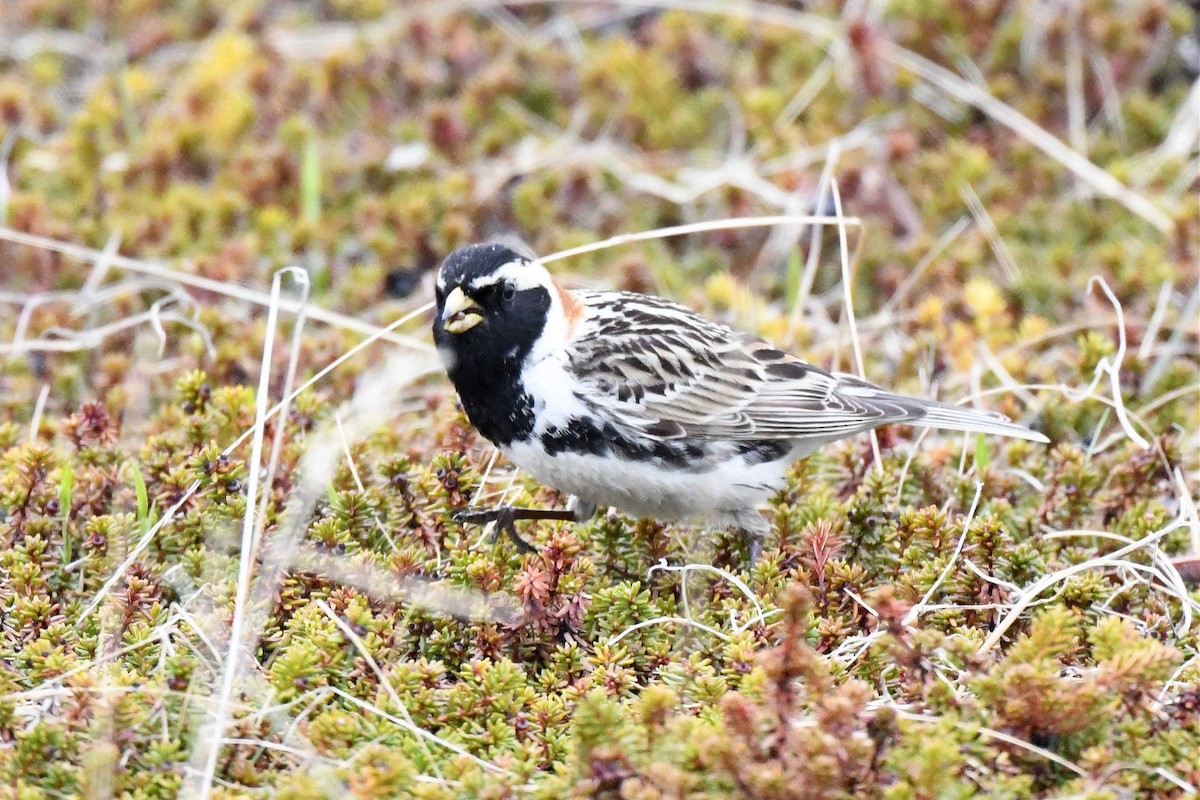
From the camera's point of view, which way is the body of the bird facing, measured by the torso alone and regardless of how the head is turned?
to the viewer's left
